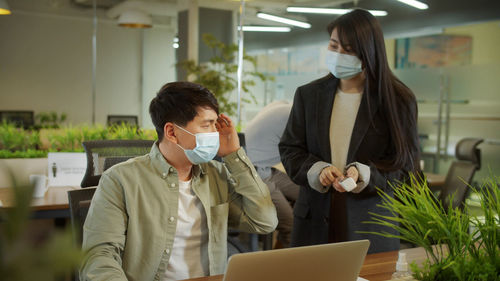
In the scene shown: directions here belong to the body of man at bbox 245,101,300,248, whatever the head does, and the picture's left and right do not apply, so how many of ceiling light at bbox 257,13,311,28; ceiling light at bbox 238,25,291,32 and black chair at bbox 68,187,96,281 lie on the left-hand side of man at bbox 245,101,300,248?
2

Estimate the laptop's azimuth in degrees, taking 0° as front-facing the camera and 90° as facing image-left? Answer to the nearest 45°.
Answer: approximately 135°

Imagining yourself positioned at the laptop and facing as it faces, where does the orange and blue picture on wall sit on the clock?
The orange and blue picture on wall is roughly at 2 o'clock from the laptop.

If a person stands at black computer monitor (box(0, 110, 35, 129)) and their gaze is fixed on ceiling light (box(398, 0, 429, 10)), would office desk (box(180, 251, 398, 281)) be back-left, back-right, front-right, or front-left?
front-right

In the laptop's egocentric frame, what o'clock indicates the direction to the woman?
The woman is roughly at 2 o'clock from the laptop.

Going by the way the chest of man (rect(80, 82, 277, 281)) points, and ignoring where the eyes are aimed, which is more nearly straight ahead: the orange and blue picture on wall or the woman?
the woman

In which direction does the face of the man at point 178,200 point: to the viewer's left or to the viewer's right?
to the viewer's right

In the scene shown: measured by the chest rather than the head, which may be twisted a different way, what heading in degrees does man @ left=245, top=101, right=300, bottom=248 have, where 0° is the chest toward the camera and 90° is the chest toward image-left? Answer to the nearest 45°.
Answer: approximately 270°

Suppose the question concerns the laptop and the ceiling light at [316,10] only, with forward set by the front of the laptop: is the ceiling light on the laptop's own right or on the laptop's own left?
on the laptop's own right

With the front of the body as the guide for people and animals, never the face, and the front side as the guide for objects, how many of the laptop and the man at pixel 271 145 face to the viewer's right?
1

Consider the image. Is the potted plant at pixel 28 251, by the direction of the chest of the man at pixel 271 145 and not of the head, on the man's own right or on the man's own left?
on the man's own right

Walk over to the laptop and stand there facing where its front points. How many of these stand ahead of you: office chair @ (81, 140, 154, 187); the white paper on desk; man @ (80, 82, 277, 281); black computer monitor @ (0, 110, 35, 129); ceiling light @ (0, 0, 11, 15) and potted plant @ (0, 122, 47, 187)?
6

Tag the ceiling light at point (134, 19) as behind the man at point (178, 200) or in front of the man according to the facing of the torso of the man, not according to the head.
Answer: behind

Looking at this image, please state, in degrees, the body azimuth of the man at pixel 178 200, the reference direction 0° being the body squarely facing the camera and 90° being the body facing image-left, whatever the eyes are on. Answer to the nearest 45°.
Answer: approximately 315°
